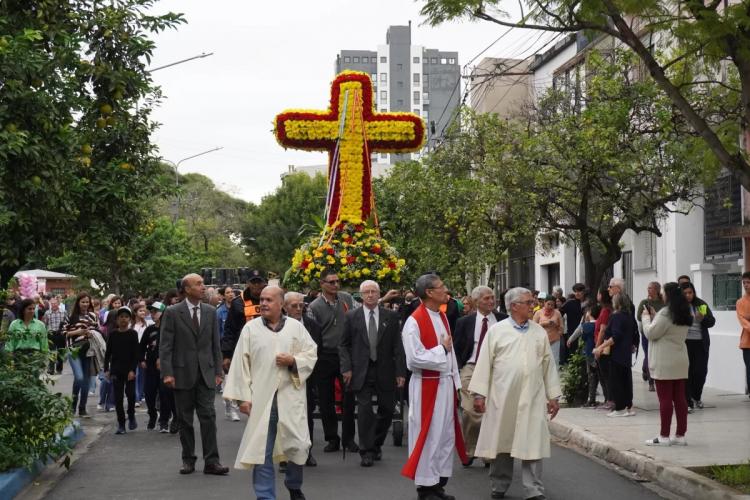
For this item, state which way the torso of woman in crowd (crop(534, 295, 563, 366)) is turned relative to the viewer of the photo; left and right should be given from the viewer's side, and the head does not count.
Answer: facing the viewer

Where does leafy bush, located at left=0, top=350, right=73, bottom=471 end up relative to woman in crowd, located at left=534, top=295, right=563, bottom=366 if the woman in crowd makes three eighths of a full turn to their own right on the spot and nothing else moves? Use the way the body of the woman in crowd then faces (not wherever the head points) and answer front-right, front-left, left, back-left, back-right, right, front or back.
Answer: left

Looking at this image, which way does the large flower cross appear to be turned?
toward the camera

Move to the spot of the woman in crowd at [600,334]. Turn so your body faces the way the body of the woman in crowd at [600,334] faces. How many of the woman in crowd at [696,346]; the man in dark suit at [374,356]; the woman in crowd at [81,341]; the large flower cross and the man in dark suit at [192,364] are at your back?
1

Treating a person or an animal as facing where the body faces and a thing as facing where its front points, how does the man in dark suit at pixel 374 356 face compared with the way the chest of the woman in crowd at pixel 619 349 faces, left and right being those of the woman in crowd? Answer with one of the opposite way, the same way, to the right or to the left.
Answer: to the left

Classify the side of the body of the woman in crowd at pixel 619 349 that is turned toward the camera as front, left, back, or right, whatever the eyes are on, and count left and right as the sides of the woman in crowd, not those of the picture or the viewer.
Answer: left

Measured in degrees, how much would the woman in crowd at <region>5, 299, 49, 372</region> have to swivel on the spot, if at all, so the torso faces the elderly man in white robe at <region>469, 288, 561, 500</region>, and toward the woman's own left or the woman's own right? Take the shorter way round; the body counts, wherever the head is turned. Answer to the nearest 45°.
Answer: approximately 45° to the woman's own left

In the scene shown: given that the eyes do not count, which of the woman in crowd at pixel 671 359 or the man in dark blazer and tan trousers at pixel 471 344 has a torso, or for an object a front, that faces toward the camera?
the man in dark blazer and tan trousers

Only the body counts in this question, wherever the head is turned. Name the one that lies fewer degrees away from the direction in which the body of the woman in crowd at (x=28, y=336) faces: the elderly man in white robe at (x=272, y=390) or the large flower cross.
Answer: the elderly man in white robe

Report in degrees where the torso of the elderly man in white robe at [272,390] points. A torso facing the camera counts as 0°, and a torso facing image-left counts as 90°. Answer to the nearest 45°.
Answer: approximately 0°

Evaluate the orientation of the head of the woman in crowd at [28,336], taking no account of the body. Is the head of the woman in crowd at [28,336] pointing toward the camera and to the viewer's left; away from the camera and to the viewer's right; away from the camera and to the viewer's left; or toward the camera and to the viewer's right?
toward the camera and to the viewer's right

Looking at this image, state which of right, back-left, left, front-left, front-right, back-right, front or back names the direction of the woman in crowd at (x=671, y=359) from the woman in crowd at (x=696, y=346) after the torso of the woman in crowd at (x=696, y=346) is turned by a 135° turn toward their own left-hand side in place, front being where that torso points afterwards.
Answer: right

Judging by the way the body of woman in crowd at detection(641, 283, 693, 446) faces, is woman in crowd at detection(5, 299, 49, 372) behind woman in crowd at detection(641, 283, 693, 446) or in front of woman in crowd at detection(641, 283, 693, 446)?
in front

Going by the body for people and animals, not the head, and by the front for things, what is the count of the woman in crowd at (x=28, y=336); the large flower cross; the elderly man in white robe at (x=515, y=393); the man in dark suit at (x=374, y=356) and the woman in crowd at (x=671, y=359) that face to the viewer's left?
1

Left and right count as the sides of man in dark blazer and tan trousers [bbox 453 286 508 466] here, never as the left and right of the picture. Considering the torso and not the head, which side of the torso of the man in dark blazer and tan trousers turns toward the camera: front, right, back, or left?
front

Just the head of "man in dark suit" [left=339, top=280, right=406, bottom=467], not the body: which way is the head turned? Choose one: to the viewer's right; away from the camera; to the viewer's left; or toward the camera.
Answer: toward the camera

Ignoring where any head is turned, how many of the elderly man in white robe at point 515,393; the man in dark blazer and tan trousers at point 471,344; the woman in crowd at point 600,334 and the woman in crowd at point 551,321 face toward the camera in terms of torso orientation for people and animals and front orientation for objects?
3

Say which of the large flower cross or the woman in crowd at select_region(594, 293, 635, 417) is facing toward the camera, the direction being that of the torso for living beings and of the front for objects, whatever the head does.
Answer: the large flower cross

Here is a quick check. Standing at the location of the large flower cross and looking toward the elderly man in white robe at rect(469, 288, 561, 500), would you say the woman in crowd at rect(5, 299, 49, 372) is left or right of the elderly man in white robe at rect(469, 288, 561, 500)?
right
